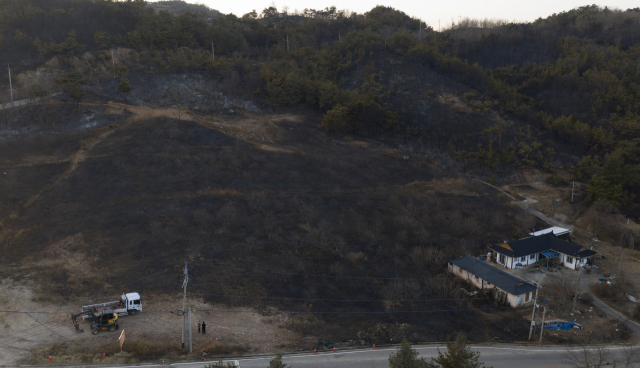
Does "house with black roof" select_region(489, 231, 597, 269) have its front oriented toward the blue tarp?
yes

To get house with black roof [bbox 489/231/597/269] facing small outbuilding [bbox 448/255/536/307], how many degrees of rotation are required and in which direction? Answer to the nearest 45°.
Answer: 0° — it already faces it

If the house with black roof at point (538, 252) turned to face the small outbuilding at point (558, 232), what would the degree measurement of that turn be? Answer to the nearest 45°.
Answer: approximately 180°

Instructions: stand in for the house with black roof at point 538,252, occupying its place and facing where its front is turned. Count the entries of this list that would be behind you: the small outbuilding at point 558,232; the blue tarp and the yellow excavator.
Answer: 1

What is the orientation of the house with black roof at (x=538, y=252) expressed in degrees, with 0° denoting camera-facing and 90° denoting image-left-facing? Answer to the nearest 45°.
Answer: approximately 0°

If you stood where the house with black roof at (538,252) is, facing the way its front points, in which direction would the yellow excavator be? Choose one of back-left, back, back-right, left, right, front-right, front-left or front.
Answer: front-right

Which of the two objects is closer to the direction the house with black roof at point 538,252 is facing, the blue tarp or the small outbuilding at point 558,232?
the blue tarp

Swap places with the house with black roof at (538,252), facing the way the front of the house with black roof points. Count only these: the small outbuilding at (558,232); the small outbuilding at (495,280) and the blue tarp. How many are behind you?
1

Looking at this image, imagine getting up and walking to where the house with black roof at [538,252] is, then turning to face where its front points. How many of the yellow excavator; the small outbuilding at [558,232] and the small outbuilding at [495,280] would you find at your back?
1

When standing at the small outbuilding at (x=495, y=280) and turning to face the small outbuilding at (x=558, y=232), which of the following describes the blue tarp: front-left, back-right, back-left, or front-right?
back-right
